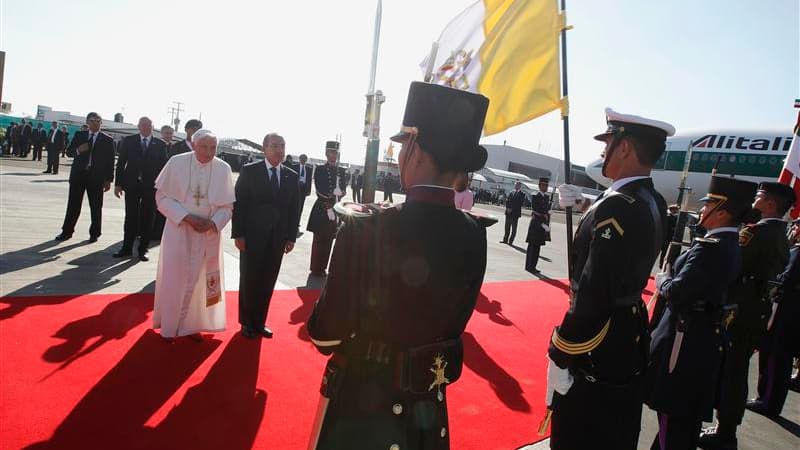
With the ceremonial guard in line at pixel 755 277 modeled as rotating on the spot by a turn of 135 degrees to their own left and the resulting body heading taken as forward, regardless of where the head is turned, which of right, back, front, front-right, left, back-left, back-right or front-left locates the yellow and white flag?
right

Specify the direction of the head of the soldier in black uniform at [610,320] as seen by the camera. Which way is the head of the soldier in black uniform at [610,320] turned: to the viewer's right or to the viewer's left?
to the viewer's left

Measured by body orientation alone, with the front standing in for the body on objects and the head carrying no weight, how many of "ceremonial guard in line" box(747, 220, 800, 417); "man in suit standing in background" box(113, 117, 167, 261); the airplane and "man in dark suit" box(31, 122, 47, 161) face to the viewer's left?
2

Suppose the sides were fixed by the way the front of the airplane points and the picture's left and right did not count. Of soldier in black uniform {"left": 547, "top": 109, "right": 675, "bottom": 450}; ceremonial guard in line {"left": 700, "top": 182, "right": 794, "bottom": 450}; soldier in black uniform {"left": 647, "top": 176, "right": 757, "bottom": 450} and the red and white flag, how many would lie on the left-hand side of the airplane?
4

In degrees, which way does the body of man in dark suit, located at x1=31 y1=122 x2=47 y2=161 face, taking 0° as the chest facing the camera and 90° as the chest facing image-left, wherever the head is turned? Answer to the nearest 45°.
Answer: approximately 0°

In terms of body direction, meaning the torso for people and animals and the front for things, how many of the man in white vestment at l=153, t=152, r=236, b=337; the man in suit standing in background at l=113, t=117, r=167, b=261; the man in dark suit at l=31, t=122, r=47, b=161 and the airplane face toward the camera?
3

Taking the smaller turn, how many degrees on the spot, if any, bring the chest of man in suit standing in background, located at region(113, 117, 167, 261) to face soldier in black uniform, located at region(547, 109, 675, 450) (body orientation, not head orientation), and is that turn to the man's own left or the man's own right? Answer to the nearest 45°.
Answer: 0° — they already face them

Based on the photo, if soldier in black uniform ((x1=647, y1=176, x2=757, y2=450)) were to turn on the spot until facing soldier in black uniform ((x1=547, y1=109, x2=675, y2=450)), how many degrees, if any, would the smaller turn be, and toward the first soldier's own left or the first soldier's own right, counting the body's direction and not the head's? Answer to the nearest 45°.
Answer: approximately 90° to the first soldier's own left

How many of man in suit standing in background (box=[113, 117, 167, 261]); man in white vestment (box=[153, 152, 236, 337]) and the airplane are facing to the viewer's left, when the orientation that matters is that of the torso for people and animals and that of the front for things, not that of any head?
1

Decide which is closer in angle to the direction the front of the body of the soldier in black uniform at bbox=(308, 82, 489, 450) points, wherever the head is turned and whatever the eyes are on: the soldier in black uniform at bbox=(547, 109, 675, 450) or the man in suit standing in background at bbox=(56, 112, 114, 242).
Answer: the man in suit standing in background

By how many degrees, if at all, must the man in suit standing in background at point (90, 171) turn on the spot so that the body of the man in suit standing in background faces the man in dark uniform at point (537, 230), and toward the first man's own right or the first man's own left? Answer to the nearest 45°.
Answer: approximately 90° to the first man's own left

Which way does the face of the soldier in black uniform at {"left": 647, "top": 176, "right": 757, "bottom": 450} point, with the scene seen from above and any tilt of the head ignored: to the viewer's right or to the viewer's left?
to the viewer's left
